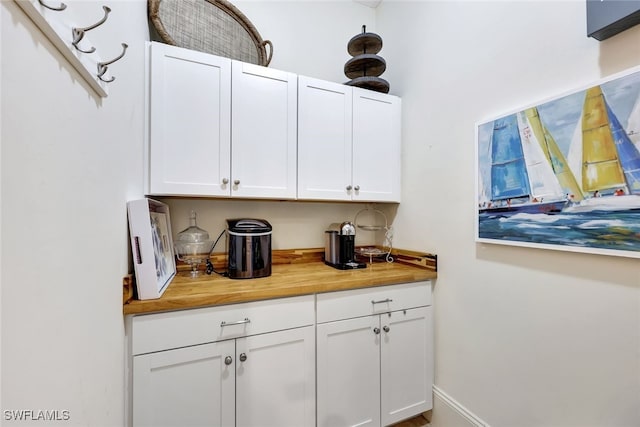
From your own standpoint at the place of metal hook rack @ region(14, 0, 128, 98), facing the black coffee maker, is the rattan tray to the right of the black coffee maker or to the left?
left

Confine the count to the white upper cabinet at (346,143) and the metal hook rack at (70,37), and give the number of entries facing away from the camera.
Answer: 0

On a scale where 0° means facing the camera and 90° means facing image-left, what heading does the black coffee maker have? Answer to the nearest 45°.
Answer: approximately 315°

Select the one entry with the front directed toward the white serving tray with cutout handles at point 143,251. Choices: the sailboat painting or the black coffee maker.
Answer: the sailboat painting

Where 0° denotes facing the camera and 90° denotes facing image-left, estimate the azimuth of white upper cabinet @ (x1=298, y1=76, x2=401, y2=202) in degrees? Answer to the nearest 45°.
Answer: approximately 315°

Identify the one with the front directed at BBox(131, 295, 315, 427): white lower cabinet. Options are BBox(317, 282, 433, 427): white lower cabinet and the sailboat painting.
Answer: the sailboat painting

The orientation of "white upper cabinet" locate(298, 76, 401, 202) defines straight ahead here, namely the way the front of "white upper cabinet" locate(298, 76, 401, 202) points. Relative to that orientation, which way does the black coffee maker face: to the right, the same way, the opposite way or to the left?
the same way

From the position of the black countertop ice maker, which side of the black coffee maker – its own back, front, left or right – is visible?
right

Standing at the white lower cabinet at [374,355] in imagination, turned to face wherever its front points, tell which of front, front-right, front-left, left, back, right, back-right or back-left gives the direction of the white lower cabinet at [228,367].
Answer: right

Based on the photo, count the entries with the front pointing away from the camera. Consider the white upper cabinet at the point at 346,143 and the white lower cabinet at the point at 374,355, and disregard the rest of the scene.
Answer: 0
